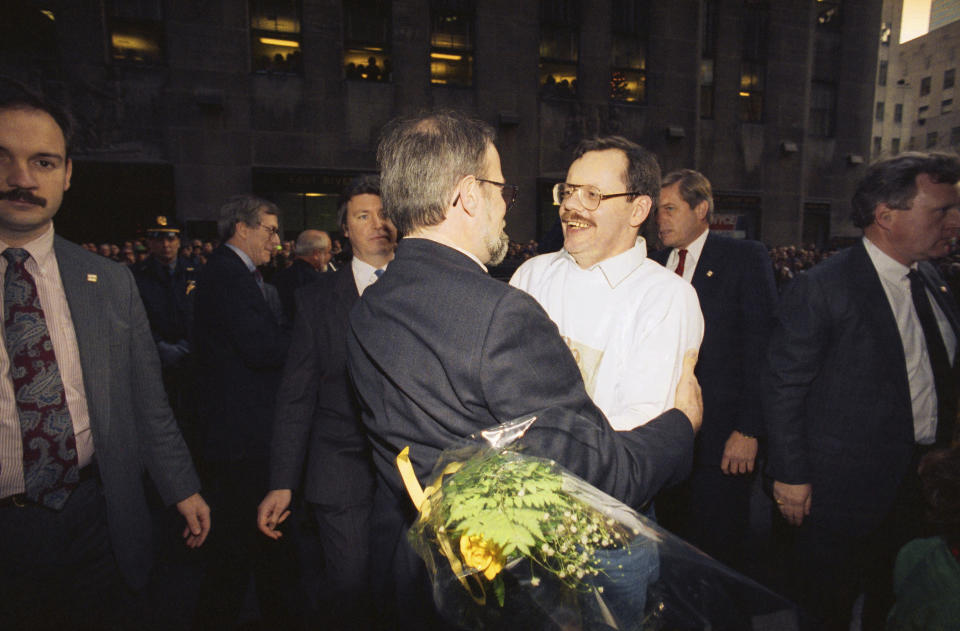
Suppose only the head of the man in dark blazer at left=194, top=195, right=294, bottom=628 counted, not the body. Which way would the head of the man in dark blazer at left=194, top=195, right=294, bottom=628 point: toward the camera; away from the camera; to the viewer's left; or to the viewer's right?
to the viewer's right

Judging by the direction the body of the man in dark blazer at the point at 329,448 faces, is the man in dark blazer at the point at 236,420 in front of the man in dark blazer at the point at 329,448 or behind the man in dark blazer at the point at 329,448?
behind

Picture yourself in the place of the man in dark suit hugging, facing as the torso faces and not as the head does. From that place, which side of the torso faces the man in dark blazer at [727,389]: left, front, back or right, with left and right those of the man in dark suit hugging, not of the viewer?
front

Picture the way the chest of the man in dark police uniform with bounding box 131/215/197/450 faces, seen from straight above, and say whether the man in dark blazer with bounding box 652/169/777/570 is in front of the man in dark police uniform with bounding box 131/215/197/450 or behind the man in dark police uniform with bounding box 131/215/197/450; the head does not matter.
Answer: in front

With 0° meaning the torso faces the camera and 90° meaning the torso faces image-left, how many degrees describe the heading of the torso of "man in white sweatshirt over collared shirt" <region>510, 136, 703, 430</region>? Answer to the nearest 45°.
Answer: approximately 45°

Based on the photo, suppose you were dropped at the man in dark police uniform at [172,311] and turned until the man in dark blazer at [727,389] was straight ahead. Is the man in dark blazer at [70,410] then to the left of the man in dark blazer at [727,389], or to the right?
right

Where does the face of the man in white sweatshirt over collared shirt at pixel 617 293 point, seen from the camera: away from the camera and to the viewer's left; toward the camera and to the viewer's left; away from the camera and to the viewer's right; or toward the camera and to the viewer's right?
toward the camera and to the viewer's left

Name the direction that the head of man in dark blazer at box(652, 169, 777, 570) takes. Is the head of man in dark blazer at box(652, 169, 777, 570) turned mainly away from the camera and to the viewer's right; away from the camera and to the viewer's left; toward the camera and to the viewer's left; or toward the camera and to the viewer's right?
toward the camera and to the viewer's left

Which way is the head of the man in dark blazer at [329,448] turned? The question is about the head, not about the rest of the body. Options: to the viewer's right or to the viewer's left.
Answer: to the viewer's right
